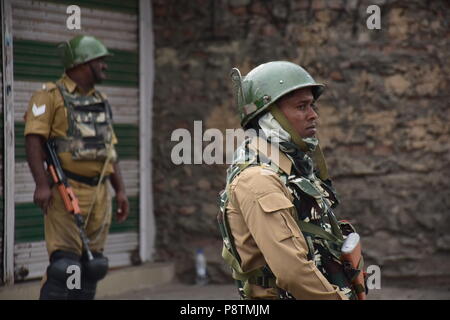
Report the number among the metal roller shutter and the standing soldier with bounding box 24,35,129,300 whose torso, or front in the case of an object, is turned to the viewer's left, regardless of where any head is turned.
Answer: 0

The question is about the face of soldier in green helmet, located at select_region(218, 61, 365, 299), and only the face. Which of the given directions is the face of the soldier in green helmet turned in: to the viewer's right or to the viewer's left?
to the viewer's right

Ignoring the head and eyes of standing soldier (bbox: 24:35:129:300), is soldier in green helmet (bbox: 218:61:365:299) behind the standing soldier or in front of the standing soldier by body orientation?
in front

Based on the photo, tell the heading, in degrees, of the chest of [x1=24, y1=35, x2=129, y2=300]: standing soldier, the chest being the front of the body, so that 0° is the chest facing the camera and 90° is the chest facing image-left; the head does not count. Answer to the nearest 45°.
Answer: approximately 315°

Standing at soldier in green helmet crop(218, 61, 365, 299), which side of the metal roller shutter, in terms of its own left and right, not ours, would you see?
front

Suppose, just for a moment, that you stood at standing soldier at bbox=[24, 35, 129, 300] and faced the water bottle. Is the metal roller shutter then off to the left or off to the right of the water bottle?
left

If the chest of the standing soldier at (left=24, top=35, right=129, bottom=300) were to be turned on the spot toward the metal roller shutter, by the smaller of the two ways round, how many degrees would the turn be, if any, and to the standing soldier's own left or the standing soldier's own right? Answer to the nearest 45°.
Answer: approximately 135° to the standing soldier's own left

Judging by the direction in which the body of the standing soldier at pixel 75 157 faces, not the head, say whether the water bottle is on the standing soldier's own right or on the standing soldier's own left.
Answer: on the standing soldier's own left

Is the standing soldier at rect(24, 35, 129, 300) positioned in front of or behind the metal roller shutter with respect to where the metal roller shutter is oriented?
in front

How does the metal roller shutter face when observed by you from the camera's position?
facing the viewer

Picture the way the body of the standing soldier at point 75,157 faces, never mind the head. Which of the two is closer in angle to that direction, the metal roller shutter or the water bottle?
the water bottle
